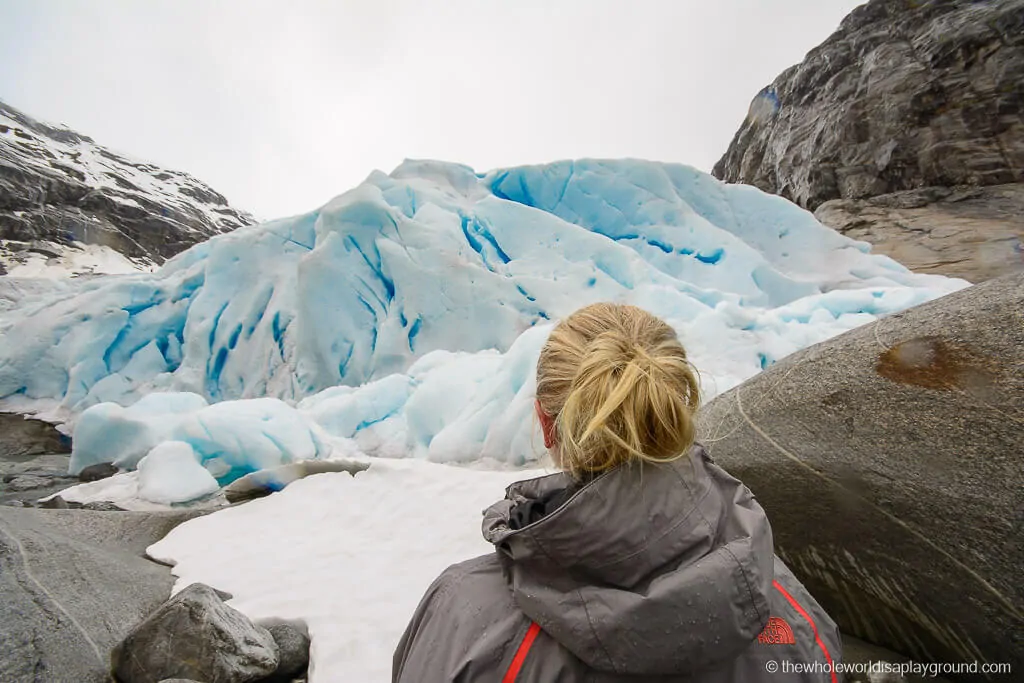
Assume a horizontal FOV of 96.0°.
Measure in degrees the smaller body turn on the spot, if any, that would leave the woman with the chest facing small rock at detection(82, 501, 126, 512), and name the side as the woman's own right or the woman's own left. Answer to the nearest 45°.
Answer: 0° — they already face it

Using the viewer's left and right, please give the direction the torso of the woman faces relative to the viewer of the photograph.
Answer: facing away from the viewer and to the left of the viewer

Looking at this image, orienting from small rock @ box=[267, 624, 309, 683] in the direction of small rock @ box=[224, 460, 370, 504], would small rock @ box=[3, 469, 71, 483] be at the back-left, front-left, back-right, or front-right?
front-left

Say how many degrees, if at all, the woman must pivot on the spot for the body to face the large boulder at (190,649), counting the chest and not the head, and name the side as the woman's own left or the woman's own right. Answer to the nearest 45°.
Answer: approximately 45° to the woman's own left

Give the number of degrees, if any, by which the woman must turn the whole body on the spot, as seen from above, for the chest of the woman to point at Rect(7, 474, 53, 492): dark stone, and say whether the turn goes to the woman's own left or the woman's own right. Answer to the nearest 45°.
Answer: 0° — they already face it

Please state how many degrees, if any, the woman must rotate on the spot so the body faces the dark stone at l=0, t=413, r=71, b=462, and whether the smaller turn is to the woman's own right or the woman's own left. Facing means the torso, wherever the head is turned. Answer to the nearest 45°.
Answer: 0° — they already face it

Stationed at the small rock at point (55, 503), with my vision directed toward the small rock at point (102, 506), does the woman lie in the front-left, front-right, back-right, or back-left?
front-right

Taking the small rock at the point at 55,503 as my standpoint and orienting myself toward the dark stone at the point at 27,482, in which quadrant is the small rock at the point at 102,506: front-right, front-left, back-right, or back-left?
back-right

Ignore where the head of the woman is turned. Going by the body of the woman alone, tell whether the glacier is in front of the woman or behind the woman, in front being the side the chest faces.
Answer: in front

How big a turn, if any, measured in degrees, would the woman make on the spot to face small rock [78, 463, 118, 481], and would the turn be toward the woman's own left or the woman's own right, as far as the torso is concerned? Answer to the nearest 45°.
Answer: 0° — they already face it

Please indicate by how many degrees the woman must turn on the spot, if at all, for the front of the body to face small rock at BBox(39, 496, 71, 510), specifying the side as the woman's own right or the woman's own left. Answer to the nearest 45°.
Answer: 0° — they already face it

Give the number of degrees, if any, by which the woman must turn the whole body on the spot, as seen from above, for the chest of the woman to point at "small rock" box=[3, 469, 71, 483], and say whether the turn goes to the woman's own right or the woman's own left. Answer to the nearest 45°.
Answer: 0° — they already face it

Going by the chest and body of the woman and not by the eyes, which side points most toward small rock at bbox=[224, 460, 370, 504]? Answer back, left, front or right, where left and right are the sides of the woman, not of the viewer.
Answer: front
